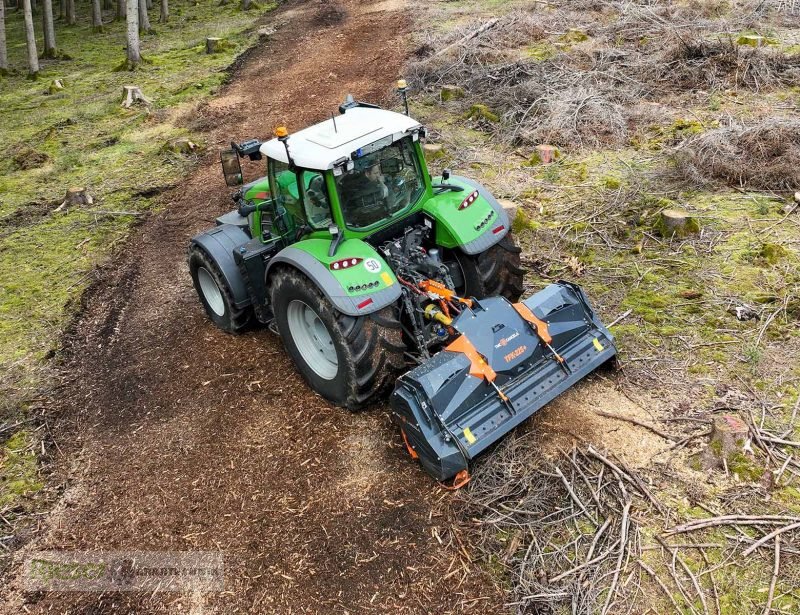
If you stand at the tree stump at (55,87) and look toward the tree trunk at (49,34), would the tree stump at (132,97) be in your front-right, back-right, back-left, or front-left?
back-right

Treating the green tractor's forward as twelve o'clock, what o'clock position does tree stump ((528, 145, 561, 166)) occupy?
The tree stump is roughly at 2 o'clock from the green tractor.

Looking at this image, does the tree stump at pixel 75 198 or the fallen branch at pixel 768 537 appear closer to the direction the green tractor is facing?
the tree stump

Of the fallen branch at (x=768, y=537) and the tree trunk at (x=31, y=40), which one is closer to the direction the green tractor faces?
the tree trunk

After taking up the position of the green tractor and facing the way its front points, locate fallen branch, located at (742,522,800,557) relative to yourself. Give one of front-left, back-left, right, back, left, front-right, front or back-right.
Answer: back

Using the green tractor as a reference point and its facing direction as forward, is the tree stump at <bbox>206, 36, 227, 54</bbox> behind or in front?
in front

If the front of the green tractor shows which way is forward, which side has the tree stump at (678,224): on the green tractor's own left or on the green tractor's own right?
on the green tractor's own right

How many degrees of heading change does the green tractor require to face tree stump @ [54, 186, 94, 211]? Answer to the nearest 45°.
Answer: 0° — it already faces it

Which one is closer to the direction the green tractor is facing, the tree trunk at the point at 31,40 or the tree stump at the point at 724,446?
the tree trunk

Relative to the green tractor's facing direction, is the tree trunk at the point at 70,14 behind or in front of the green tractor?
in front

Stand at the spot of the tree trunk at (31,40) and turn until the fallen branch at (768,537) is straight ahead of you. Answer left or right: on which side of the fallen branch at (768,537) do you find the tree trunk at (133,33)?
left

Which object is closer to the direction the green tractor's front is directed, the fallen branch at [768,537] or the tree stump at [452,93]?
the tree stump

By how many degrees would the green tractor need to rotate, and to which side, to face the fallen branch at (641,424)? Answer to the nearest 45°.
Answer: approximately 135° to its right
